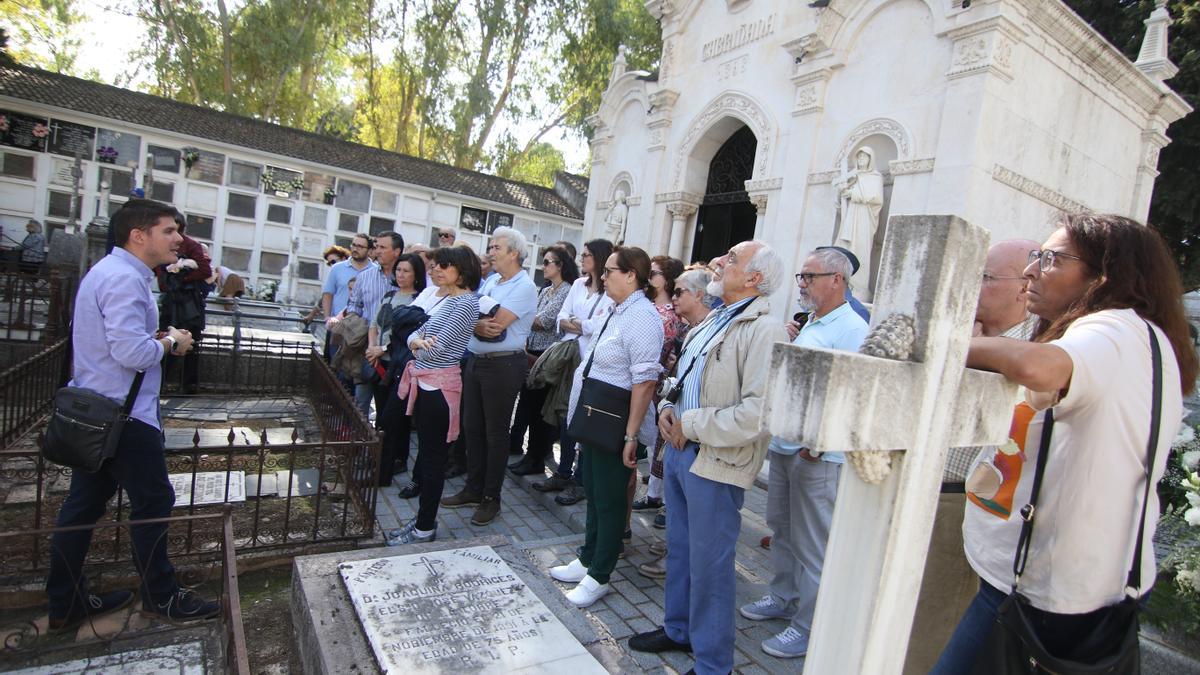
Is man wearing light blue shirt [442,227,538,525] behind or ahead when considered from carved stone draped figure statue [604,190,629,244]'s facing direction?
ahead

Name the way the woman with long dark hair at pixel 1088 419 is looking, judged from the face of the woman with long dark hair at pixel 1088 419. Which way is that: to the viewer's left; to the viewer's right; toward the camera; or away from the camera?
to the viewer's left

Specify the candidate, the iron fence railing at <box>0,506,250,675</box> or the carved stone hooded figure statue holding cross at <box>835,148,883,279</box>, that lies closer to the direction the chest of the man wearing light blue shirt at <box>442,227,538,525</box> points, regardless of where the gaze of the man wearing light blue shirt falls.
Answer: the iron fence railing

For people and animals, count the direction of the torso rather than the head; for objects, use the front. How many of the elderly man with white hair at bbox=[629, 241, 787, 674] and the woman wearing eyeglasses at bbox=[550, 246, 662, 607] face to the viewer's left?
2

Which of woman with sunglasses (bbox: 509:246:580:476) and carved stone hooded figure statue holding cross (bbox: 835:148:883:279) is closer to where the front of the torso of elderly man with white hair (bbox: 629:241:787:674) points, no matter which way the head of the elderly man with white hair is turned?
the woman with sunglasses

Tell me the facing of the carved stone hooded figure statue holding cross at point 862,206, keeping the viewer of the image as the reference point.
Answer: facing the viewer and to the left of the viewer

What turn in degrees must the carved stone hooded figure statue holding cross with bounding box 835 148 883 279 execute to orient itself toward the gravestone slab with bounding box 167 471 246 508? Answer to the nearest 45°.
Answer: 0° — it already faces it

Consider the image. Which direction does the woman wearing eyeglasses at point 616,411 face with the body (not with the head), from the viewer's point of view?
to the viewer's left

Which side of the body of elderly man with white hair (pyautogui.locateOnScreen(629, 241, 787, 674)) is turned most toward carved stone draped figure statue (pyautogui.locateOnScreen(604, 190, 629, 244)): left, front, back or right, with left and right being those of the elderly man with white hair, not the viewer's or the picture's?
right

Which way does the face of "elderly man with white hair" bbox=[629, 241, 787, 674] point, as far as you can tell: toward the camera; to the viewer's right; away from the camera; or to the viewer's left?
to the viewer's left

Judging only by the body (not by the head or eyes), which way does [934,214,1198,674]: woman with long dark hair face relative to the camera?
to the viewer's left

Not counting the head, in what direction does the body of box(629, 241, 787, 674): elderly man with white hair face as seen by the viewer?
to the viewer's left

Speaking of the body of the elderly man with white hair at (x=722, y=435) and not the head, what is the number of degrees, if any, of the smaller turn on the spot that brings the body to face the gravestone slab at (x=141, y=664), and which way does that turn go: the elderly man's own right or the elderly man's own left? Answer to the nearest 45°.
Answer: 0° — they already face it

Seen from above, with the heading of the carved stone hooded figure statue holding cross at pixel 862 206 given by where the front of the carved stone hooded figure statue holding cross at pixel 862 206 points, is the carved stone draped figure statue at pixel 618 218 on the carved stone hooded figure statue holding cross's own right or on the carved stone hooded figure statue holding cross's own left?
on the carved stone hooded figure statue holding cross's own right

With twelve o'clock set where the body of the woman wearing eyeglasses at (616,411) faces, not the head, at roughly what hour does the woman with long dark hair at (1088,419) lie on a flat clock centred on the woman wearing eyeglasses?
The woman with long dark hair is roughly at 8 o'clock from the woman wearing eyeglasses.

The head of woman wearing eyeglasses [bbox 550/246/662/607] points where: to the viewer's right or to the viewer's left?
to the viewer's left

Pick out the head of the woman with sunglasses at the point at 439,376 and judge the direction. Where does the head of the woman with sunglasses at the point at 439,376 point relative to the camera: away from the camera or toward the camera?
toward the camera

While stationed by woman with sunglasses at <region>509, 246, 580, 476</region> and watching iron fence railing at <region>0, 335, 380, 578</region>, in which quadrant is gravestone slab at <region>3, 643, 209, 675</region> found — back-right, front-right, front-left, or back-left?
front-left

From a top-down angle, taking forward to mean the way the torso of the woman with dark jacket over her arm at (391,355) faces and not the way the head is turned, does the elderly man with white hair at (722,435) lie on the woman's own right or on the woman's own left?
on the woman's own left

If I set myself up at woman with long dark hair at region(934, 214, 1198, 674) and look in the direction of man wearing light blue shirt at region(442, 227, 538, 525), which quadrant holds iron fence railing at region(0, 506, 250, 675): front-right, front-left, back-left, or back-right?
front-left

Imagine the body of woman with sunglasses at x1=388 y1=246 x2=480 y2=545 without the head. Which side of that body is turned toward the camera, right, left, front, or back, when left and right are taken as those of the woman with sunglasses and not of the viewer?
left
